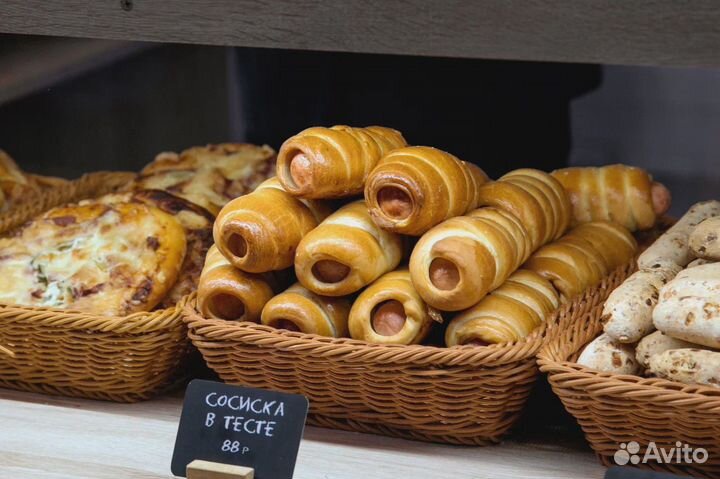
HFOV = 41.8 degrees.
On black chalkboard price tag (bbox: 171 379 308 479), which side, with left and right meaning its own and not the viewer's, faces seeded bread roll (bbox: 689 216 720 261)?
left

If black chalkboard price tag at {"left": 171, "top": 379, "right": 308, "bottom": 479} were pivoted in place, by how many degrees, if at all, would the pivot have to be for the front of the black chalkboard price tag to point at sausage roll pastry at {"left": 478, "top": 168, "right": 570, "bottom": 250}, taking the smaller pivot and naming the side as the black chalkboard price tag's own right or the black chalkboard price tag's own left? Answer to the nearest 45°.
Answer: approximately 135° to the black chalkboard price tag's own left

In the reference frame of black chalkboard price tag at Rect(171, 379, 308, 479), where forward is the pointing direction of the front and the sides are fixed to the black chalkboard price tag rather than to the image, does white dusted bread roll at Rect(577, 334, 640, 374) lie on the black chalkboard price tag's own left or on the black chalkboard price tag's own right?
on the black chalkboard price tag's own left

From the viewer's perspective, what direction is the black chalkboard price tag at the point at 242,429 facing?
toward the camera

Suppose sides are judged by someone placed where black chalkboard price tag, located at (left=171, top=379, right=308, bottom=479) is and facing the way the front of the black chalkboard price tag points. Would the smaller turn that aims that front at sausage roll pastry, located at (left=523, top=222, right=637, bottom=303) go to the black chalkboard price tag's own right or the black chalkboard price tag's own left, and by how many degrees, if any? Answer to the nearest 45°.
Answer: approximately 135° to the black chalkboard price tag's own left

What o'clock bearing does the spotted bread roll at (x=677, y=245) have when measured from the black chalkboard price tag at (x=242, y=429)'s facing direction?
The spotted bread roll is roughly at 8 o'clock from the black chalkboard price tag.

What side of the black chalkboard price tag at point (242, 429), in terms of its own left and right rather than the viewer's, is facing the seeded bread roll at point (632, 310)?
left

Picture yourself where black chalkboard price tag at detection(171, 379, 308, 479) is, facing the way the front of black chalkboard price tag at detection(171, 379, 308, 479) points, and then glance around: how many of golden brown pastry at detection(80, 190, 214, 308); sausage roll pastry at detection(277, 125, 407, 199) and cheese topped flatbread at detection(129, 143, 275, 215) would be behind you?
3

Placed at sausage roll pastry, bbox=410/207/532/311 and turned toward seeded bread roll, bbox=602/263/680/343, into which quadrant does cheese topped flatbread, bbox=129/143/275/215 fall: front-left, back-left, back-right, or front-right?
back-left

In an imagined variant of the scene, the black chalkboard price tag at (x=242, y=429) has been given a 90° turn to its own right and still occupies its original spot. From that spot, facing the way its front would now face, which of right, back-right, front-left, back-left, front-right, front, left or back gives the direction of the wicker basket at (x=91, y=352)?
front-right

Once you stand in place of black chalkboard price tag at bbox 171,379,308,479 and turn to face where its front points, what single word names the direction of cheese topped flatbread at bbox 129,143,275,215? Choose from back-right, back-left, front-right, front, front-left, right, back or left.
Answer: back

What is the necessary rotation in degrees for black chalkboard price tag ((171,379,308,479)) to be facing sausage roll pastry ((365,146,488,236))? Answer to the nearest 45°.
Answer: approximately 135° to its left

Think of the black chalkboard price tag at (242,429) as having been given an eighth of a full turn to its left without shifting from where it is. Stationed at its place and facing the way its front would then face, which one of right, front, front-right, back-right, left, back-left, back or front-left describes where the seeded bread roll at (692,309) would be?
front-left
